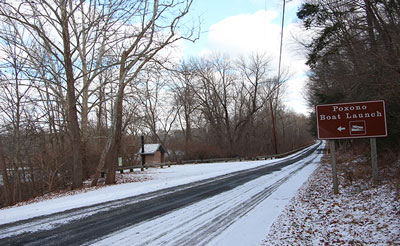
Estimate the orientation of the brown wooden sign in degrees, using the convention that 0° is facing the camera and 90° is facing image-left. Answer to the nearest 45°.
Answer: approximately 0°

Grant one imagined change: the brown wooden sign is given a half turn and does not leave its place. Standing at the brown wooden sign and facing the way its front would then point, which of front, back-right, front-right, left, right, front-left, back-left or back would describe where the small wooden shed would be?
front-left
